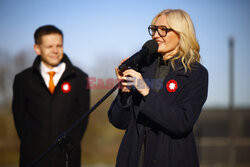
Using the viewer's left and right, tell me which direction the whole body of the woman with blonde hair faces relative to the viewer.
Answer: facing the viewer and to the left of the viewer

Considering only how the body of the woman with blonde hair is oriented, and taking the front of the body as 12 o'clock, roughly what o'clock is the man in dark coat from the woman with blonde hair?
The man in dark coat is roughly at 3 o'clock from the woman with blonde hair.

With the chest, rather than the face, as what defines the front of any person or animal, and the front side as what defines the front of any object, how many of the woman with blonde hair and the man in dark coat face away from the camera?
0

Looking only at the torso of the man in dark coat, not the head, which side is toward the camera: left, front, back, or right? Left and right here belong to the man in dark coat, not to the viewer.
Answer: front

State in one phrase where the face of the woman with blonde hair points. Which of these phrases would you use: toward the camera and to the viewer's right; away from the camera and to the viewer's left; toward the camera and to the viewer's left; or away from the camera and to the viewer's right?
toward the camera and to the viewer's left

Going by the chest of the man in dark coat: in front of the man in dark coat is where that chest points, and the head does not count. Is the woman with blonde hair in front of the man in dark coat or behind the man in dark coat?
in front
